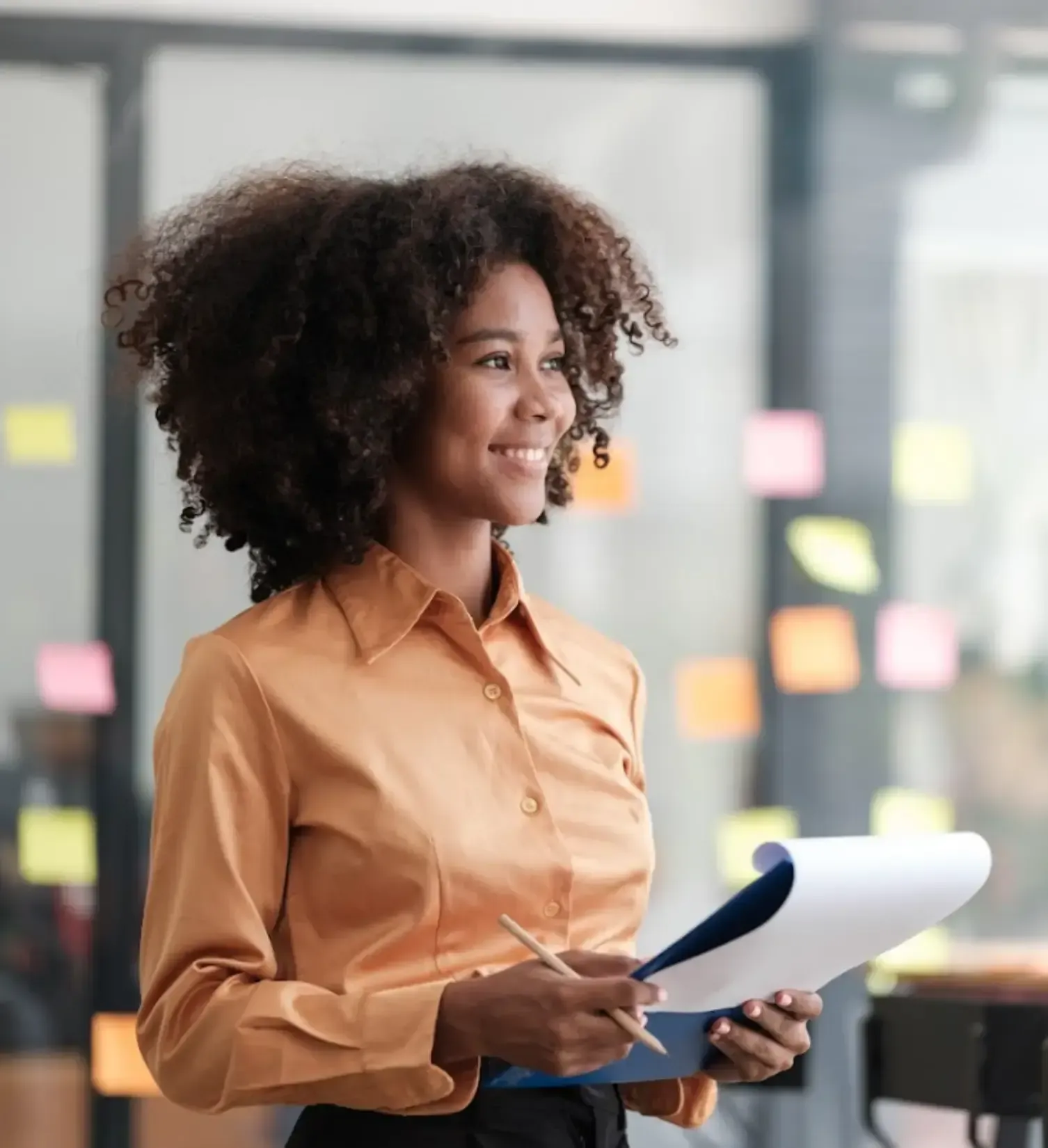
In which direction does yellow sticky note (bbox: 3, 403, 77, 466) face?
toward the camera

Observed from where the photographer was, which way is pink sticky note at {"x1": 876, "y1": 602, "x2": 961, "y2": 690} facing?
facing the viewer

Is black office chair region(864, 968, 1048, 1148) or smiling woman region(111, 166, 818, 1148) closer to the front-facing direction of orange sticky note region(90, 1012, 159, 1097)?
the smiling woman

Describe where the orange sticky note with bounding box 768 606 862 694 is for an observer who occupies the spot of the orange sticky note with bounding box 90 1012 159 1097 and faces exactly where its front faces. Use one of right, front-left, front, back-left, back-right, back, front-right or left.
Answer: left

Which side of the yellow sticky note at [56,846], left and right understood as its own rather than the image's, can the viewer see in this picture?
front

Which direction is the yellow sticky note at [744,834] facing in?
toward the camera

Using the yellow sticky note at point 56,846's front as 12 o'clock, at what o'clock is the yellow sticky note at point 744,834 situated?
the yellow sticky note at point 744,834 is roughly at 9 o'clock from the yellow sticky note at point 56,846.

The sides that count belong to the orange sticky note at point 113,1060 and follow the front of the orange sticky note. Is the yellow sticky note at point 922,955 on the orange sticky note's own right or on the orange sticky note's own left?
on the orange sticky note's own left

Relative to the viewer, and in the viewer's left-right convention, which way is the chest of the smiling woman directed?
facing the viewer and to the right of the viewer
